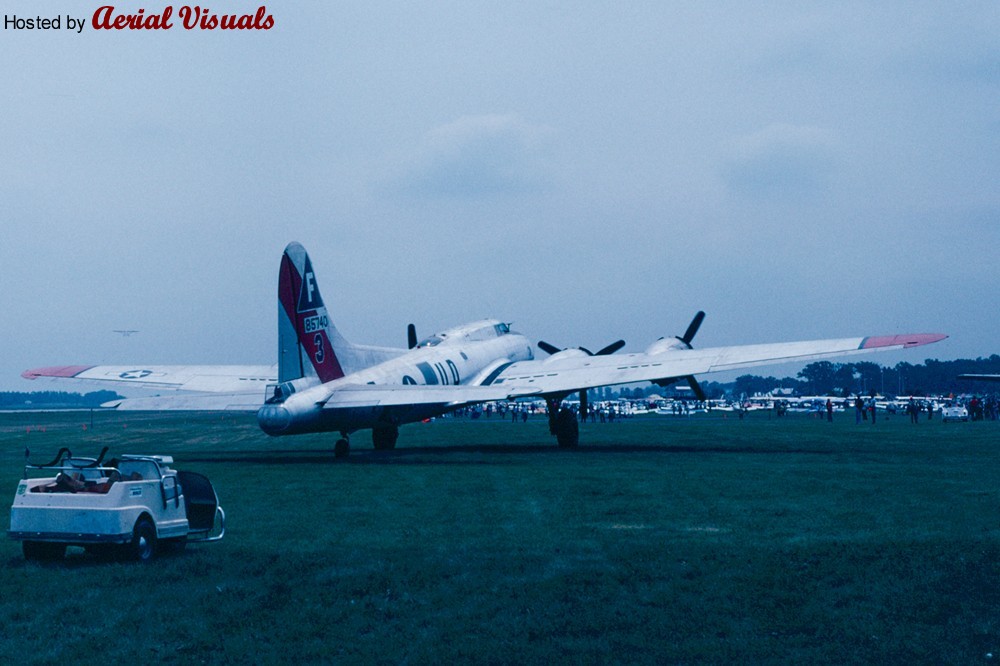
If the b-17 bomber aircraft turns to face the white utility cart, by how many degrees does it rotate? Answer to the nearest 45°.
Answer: approximately 135° to its right

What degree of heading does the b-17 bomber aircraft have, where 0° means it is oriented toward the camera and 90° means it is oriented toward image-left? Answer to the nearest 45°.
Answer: approximately 225°
